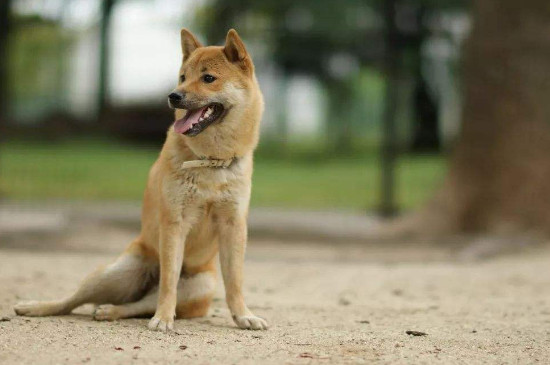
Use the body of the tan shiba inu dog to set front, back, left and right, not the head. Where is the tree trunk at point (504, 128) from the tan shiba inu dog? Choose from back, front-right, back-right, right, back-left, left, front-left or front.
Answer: left

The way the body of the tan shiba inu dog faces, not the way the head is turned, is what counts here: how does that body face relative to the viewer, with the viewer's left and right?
facing the viewer and to the right of the viewer

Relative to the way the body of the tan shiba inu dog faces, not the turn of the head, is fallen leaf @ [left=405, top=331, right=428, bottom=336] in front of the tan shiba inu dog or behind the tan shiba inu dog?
in front

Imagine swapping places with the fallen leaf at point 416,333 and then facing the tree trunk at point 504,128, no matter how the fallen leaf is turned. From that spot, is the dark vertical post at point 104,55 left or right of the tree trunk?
left

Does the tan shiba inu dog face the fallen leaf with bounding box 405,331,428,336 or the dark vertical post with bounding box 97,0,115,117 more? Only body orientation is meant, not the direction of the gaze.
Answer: the fallen leaf

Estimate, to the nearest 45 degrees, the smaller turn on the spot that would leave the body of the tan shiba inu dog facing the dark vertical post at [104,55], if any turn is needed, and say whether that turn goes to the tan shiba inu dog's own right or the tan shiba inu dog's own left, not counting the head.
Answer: approximately 135° to the tan shiba inu dog's own left

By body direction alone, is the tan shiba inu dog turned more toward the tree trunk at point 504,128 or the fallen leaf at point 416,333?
the fallen leaf
